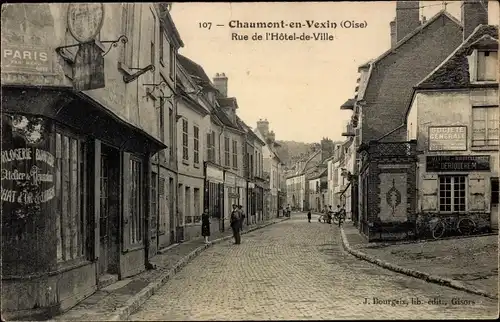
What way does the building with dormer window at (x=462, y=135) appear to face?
toward the camera
